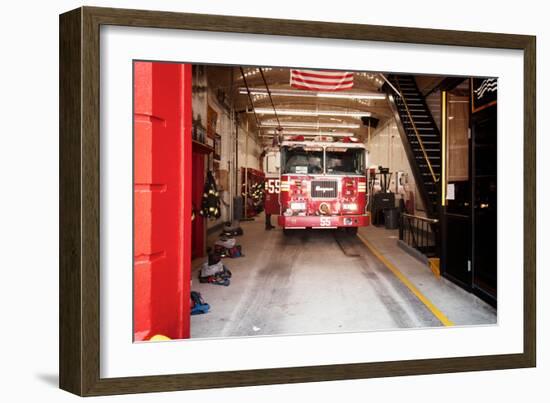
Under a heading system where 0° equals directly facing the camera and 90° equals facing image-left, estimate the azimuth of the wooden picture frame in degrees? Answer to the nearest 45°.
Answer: approximately 315°
